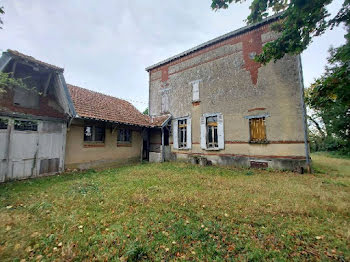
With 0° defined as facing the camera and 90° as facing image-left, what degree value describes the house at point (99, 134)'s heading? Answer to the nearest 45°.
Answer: approximately 315°

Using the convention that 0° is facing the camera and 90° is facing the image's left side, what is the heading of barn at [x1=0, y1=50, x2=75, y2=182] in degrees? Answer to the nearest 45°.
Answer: approximately 315°

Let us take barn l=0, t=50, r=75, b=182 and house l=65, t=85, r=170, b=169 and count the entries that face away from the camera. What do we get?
0

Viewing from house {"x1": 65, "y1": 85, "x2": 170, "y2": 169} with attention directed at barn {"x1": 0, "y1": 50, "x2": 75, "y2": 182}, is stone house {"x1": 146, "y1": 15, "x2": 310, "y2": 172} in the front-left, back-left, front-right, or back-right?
back-left
